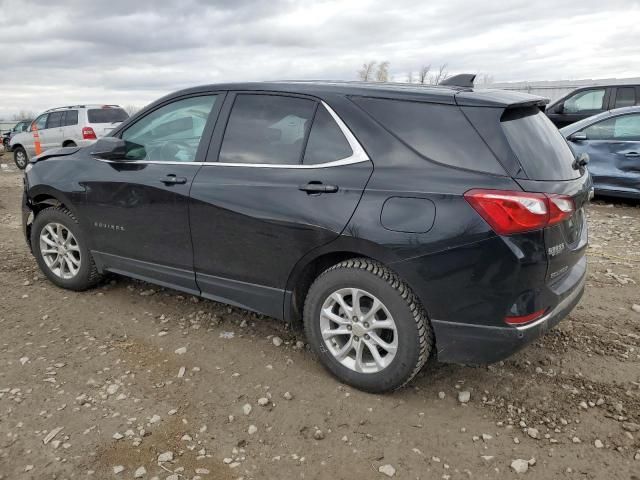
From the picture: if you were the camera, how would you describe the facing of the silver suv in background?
facing away from the viewer and to the left of the viewer

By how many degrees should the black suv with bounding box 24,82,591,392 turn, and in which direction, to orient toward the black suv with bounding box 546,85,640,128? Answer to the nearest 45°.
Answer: approximately 90° to its right

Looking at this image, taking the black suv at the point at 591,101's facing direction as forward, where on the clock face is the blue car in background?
The blue car in background is roughly at 9 o'clock from the black suv.

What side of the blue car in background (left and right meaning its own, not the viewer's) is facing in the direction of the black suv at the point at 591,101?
right

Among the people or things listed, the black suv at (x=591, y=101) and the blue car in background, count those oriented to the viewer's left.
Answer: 2

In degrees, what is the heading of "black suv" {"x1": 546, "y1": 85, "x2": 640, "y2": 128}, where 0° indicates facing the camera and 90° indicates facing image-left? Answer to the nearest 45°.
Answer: approximately 90°

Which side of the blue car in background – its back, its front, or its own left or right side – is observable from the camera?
left

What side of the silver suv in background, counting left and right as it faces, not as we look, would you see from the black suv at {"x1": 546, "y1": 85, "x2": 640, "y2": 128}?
back

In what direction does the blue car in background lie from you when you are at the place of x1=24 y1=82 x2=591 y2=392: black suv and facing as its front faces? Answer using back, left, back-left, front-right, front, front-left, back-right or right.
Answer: right

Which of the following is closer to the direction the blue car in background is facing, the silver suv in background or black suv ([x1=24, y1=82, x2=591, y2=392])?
the silver suv in background

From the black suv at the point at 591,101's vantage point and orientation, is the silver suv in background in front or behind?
in front
